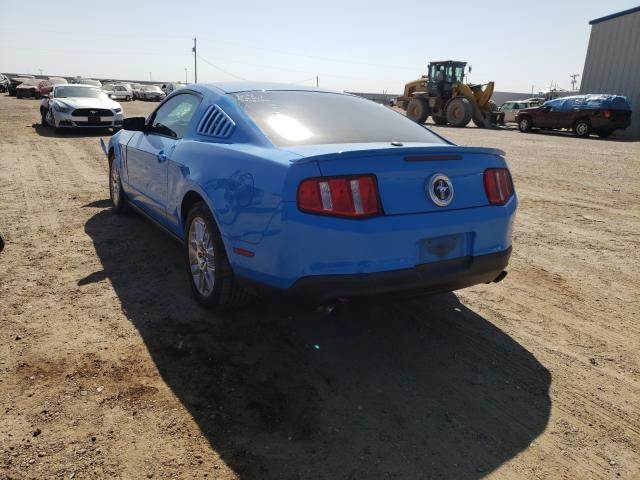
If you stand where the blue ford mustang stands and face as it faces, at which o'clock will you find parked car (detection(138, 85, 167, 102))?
The parked car is roughly at 1 o'clock from the blue ford mustang.

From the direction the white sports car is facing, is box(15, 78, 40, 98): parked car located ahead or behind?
behind

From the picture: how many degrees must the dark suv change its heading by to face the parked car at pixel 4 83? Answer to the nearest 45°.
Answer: approximately 45° to its left

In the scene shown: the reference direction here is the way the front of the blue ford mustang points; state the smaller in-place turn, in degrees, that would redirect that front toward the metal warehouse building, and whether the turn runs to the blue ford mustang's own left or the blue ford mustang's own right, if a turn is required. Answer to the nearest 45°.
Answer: approximately 90° to the blue ford mustang's own right

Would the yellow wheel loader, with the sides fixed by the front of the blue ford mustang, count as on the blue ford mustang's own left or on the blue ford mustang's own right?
on the blue ford mustang's own right

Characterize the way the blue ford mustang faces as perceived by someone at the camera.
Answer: facing away from the viewer and to the left of the viewer

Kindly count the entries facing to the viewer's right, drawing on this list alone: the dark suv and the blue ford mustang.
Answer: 0

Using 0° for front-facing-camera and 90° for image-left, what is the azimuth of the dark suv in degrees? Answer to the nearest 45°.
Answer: approximately 135°

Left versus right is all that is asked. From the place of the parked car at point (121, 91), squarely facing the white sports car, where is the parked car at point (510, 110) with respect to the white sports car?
left

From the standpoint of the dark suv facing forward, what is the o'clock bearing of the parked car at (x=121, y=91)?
The parked car is roughly at 11 o'clock from the dark suv.
